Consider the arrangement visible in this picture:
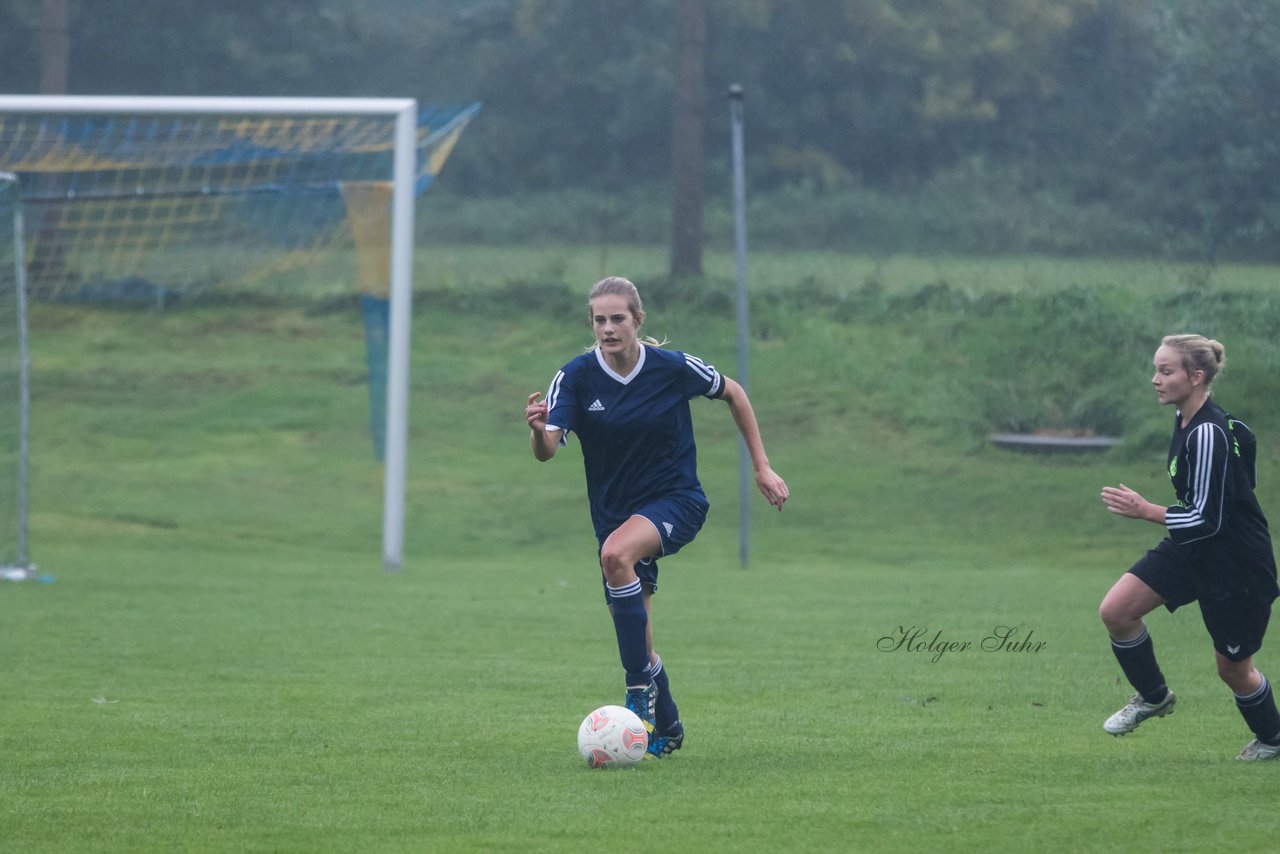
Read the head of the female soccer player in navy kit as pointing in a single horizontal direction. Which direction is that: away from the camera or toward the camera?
toward the camera

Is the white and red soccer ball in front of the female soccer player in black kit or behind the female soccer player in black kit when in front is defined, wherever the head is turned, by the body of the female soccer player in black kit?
in front

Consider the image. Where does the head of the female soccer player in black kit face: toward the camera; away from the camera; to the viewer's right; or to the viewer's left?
to the viewer's left

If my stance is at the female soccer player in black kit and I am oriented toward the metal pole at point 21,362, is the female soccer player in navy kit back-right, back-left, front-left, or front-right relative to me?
front-left

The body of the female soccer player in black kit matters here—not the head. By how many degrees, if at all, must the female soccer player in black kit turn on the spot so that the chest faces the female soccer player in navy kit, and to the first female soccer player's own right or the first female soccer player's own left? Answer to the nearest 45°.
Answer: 0° — they already face them

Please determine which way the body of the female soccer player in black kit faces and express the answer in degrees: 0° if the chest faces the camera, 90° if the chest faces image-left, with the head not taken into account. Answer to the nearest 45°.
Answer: approximately 90°

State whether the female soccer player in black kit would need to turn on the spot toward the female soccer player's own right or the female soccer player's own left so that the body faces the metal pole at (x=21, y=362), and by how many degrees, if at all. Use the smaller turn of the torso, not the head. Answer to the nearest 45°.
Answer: approximately 45° to the female soccer player's own right
